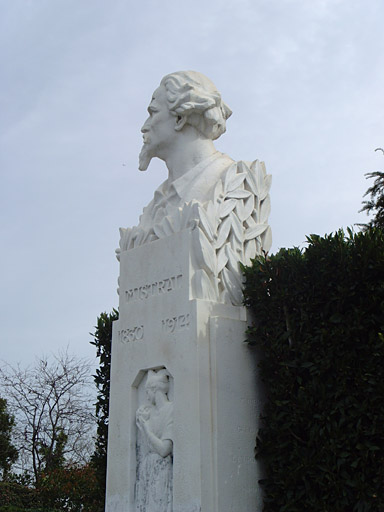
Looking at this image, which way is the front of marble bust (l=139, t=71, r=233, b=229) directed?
to the viewer's left

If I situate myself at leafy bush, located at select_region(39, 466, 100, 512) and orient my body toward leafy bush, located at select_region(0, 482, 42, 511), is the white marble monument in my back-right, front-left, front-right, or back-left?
back-left

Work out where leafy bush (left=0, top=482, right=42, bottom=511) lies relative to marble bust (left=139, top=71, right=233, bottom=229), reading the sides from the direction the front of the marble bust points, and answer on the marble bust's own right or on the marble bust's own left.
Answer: on the marble bust's own right

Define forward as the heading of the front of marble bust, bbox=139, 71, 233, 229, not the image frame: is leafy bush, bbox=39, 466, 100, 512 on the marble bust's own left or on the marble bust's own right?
on the marble bust's own right
